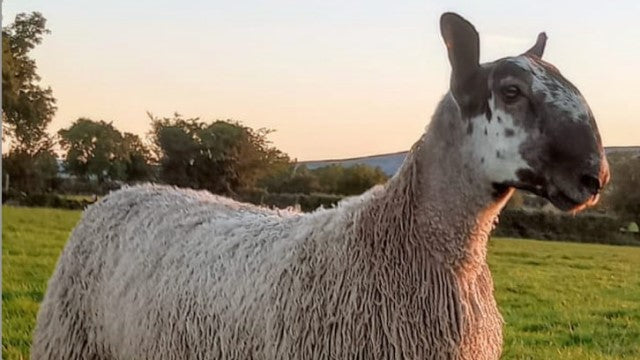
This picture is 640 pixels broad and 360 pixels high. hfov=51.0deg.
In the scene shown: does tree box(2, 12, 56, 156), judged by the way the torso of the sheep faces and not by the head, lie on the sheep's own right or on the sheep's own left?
on the sheep's own left

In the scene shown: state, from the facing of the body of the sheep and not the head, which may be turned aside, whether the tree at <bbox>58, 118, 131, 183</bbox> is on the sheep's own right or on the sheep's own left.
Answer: on the sheep's own left

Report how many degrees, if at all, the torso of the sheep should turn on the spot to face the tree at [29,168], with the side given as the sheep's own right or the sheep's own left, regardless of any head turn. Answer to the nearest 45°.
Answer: approximately 135° to the sheep's own left

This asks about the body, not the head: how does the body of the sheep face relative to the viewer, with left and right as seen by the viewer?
facing to the right of the viewer

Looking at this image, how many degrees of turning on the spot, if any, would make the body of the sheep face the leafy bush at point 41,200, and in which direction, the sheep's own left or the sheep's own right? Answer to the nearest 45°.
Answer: approximately 135° to the sheep's own left
